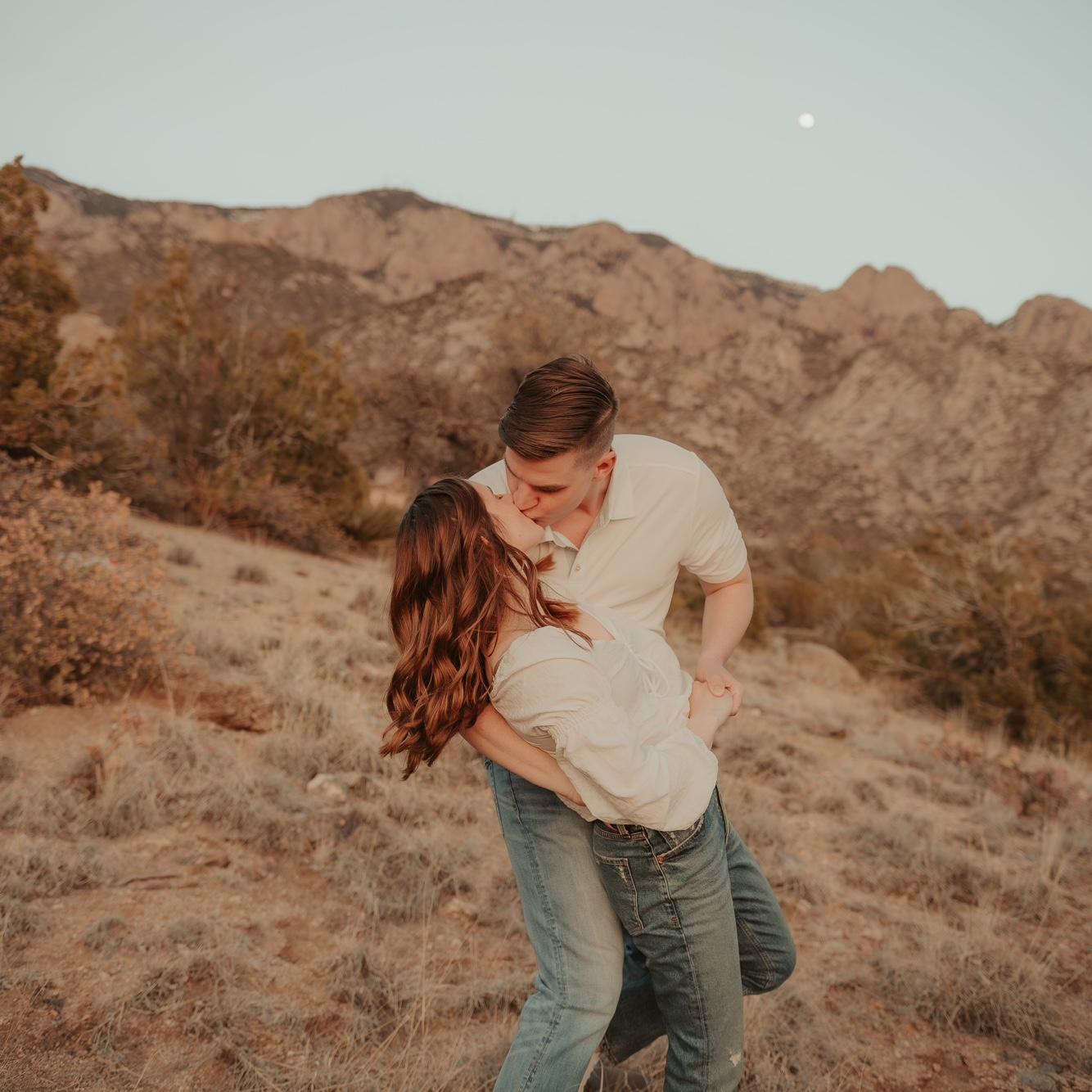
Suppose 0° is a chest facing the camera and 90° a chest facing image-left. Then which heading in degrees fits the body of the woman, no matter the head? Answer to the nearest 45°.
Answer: approximately 270°

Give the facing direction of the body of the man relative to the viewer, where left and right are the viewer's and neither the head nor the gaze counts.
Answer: facing the viewer and to the left of the viewer

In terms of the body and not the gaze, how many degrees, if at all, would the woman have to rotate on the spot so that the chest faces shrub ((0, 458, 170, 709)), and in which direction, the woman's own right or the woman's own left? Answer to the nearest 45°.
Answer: approximately 135° to the woman's own left

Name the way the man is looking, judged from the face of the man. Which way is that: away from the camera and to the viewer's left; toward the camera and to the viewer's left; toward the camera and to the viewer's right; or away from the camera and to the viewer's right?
toward the camera and to the viewer's left

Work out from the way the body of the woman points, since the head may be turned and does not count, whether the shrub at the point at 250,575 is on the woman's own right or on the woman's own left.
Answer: on the woman's own left

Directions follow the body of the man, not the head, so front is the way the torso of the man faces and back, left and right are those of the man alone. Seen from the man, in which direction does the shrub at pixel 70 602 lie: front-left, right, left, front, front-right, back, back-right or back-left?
right

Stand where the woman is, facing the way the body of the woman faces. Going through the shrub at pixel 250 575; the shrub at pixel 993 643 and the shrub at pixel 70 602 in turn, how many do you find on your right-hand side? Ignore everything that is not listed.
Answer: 0

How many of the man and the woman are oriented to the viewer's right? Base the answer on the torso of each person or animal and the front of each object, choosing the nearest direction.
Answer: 1

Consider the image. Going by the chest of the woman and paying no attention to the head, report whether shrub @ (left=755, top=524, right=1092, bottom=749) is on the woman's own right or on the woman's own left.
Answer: on the woman's own left
